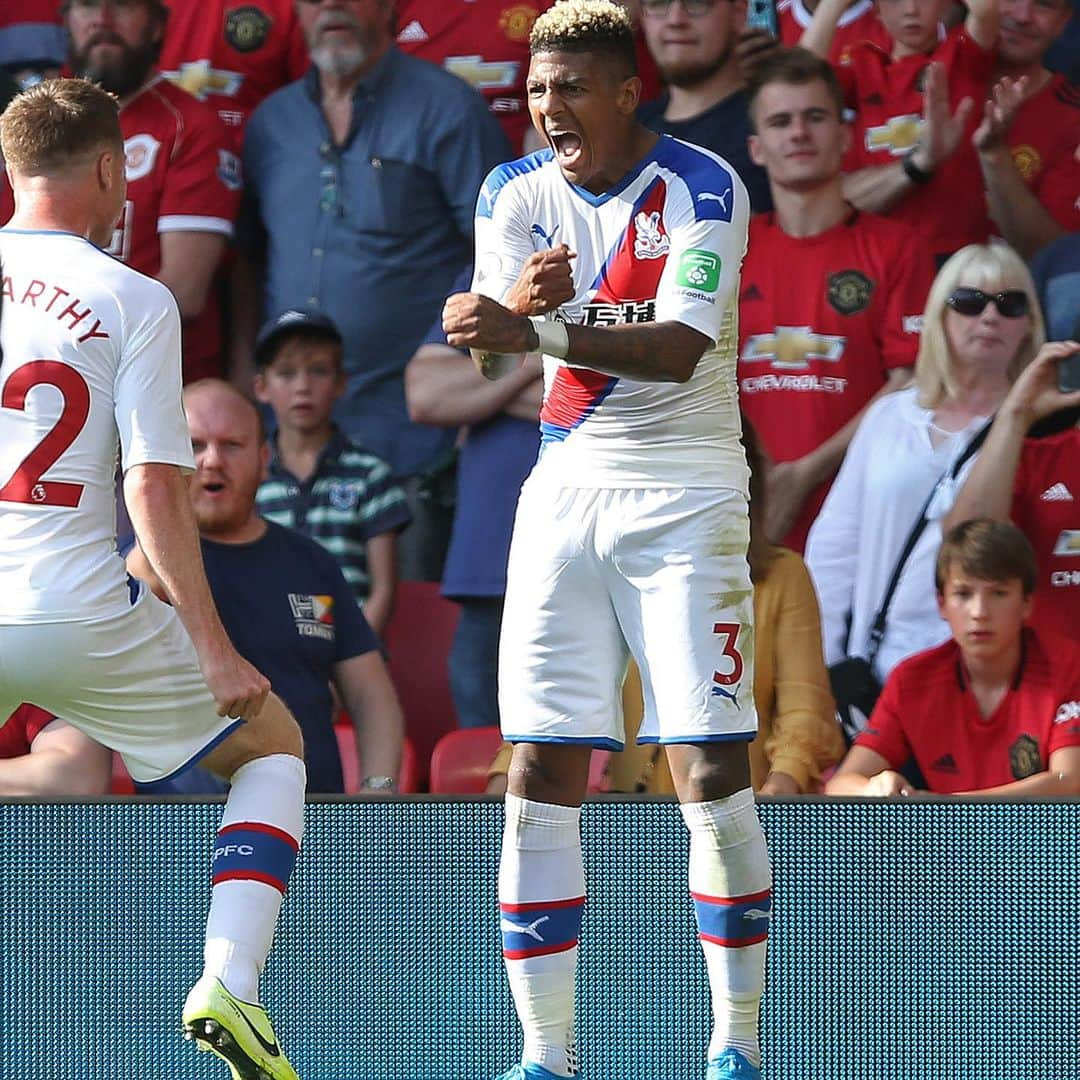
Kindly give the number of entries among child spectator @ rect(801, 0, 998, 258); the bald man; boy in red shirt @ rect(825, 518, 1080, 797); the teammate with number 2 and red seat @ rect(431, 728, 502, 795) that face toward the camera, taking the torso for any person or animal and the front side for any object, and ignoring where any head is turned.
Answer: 4

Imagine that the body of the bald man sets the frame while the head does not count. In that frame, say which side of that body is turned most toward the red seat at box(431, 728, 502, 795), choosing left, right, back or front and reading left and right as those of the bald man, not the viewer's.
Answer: left

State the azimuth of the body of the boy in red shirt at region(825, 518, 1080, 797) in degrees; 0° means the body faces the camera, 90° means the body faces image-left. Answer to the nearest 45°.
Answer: approximately 0°

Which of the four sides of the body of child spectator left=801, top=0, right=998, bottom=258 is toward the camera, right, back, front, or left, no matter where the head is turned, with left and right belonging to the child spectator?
front

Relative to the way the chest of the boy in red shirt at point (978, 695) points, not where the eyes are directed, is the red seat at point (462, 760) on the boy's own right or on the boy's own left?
on the boy's own right

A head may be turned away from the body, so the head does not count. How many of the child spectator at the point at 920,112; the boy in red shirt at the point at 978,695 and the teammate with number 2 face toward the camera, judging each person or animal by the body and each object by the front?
2

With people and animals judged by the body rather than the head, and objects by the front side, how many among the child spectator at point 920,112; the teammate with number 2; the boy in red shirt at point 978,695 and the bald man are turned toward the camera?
3

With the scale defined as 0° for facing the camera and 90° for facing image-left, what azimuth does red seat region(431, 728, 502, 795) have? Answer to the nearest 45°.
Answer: approximately 0°

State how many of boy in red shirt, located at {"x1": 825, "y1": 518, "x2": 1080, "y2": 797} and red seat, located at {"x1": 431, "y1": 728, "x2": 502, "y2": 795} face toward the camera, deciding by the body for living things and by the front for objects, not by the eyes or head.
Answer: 2

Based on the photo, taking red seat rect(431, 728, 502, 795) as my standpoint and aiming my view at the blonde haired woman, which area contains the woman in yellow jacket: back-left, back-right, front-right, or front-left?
front-right

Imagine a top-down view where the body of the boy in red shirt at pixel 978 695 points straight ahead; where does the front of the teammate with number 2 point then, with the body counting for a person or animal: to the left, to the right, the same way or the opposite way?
the opposite way

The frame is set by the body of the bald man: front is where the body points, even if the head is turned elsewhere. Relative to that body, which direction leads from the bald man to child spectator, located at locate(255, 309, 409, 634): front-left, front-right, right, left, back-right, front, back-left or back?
back

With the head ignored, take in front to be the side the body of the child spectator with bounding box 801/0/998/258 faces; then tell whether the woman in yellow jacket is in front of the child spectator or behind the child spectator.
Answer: in front
